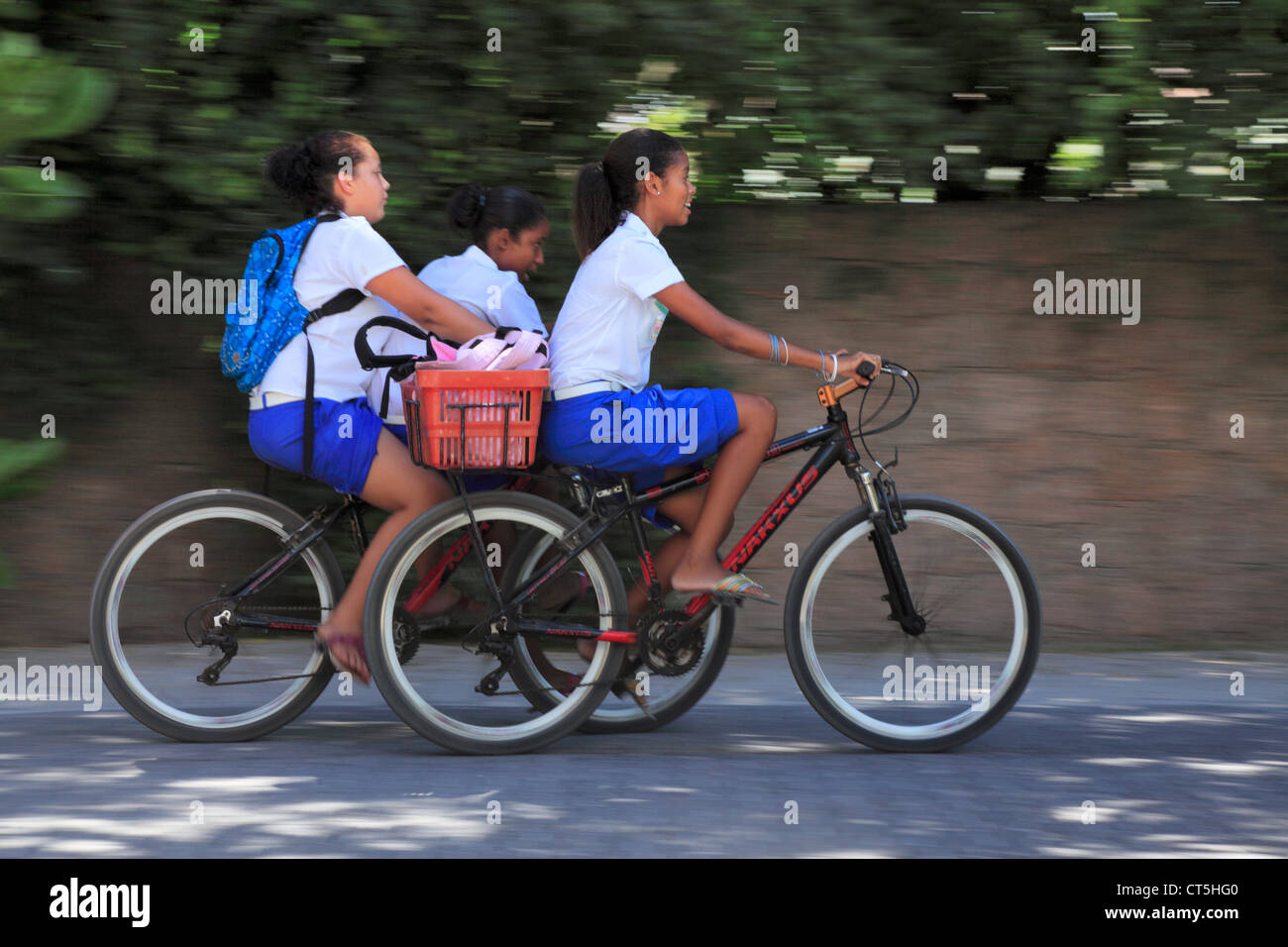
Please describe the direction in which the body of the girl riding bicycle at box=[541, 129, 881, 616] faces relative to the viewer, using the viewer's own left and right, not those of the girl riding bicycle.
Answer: facing to the right of the viewer

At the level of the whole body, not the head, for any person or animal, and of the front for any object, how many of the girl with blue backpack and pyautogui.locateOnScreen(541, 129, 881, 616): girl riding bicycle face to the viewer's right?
2

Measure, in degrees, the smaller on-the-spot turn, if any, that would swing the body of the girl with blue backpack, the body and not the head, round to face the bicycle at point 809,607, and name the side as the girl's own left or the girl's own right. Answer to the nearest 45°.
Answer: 0° — they already face it

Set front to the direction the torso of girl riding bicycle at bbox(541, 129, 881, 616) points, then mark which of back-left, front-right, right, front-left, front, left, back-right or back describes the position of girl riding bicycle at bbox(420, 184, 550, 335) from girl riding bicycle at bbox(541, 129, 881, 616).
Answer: back-left

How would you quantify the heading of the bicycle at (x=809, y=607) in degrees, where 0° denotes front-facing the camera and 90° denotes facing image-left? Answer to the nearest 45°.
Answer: approximately 270°

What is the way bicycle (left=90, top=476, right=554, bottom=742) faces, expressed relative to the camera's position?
facing to the right of the viewer

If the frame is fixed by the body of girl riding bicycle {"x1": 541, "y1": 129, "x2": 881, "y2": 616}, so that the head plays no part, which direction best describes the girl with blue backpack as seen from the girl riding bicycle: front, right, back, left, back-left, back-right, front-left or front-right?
back

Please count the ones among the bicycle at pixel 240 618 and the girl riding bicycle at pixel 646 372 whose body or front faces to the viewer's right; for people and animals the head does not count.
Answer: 2

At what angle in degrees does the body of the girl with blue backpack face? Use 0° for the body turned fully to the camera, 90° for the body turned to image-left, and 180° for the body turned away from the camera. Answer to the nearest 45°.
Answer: approximately 270°

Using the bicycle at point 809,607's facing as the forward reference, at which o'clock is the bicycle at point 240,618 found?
the bicycle at point 240,618 is roughly at 6 o'clock from the bicycle at point 809,607.

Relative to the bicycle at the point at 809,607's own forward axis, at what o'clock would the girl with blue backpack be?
The girl with blue backpack is roughly at 6 o'clock from the bicycle.

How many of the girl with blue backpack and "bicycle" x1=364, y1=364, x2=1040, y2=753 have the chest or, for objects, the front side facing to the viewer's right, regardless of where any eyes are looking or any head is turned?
2

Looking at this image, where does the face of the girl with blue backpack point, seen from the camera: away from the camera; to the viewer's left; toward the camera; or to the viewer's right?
to the viewer's right
